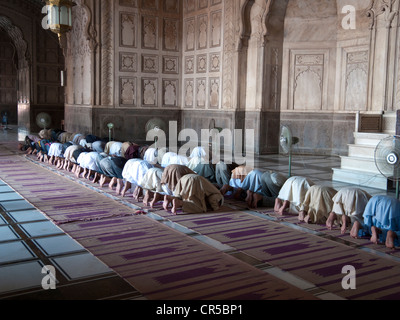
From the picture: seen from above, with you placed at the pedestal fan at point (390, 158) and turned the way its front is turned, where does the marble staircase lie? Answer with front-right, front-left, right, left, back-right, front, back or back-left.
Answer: back-right

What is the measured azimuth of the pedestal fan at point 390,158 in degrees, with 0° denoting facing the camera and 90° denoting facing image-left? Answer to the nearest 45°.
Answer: approximately 45°

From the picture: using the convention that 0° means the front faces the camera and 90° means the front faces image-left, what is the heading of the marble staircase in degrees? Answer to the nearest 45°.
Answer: approximately 45°

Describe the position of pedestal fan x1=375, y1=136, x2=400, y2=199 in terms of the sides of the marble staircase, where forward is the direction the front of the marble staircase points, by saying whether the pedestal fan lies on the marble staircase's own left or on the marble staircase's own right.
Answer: on the marble staircase's own left

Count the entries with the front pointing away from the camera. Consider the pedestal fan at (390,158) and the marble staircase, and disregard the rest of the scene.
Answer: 0

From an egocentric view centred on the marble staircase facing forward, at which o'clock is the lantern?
The lantern is roughly at 1 o'clock from the marble staircase.

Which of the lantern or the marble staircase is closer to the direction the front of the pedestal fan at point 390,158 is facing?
the lantern
